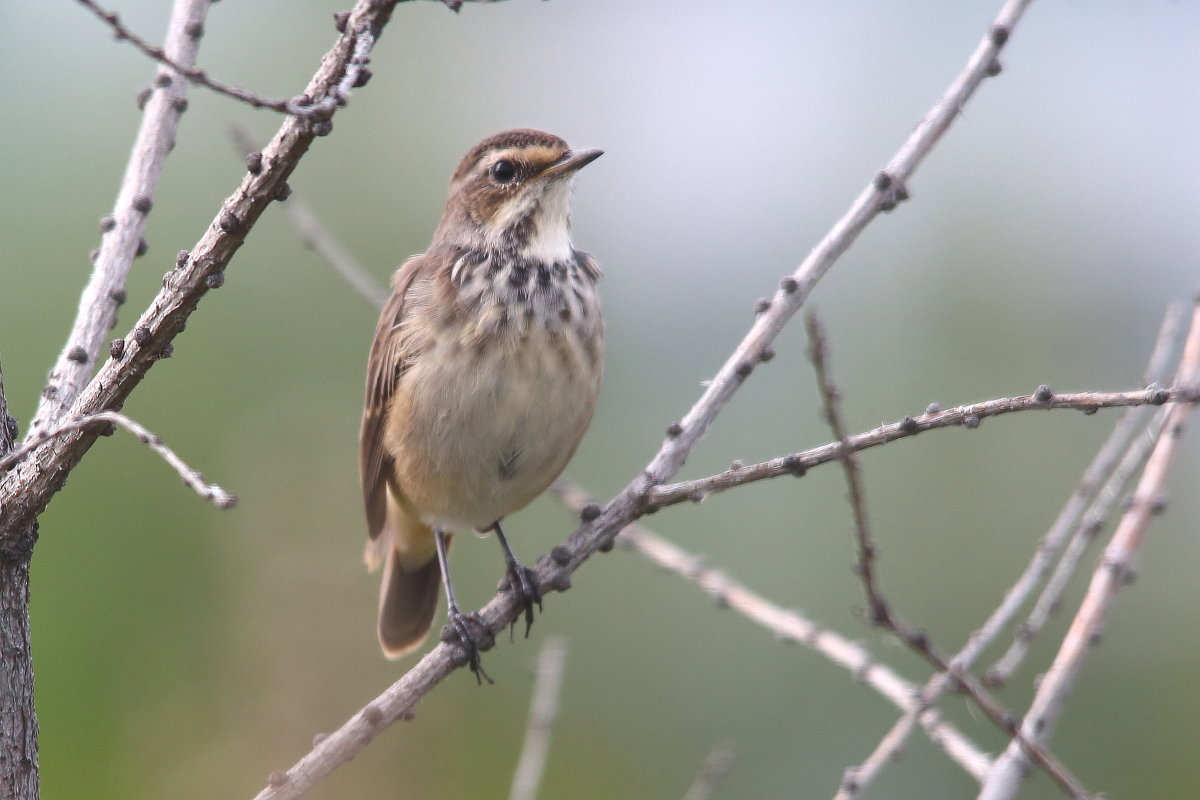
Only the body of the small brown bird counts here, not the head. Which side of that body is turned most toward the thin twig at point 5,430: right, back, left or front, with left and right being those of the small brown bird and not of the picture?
right

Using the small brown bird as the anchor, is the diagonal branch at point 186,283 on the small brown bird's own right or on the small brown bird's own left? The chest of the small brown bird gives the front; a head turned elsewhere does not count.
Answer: on the small brown bird's own right

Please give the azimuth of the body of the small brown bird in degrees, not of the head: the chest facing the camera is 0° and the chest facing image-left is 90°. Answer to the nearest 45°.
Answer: approximately 315°
